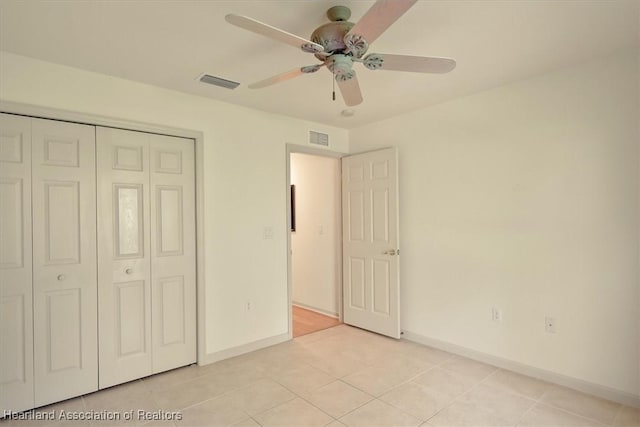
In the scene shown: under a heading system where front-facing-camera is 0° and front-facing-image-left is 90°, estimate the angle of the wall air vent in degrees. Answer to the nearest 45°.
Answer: approximately 315°

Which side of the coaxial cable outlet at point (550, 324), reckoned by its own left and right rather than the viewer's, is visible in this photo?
front

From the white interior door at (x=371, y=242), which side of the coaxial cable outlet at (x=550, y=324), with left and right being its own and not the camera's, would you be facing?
right

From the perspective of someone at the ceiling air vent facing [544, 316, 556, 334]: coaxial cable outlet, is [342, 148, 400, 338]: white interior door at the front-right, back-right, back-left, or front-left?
front-left

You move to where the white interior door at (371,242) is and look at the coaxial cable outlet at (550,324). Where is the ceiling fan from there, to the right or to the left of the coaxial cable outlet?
right

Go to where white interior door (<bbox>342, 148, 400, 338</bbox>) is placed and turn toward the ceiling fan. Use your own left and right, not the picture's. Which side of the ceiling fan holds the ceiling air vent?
right

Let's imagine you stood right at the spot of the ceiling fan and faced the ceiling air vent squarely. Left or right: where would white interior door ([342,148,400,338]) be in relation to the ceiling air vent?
right

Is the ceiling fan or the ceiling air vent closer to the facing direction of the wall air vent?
the ceiling fan

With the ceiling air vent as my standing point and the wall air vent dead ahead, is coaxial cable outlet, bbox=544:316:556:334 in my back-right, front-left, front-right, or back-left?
front-right

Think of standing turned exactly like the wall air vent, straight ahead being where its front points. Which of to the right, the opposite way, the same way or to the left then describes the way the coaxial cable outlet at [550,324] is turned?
to the right

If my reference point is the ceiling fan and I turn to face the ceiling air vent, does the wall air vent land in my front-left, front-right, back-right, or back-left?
front-right

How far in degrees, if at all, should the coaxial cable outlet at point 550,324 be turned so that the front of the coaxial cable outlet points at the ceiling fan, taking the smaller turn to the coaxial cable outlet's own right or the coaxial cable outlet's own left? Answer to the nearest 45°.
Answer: approximately 45° to the coaxial cable outlet's own right

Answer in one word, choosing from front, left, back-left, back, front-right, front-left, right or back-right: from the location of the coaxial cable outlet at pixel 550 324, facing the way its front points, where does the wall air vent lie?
right

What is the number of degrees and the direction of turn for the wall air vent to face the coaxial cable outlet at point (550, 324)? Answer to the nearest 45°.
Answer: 0° — it already faces it
